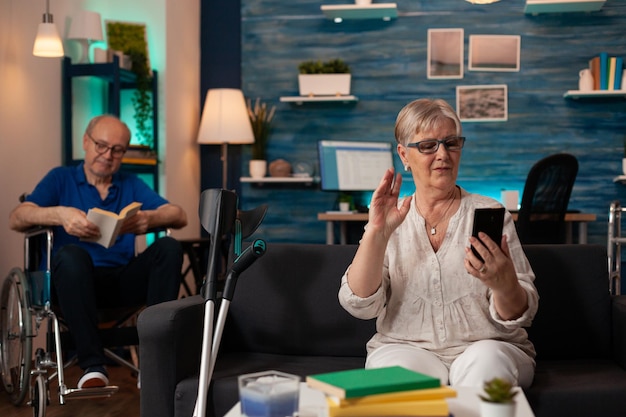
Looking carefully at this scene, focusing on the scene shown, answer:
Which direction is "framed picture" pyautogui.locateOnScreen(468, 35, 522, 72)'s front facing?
toward the camera

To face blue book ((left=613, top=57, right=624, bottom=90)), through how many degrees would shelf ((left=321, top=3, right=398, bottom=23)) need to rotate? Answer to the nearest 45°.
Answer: approximately 90° to its left

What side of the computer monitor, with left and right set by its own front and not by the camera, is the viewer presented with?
front

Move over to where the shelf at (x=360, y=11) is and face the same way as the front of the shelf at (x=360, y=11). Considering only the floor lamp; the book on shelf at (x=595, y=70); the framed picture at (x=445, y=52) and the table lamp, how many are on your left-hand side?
2

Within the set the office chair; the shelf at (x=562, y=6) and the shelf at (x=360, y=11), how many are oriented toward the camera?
2

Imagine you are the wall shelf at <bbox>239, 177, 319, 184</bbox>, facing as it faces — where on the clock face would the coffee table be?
The coffee table is roughly at 12 o'clock from the wall shelf.

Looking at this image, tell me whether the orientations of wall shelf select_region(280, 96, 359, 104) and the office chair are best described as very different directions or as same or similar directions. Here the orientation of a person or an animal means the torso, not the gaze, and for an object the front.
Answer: very different directions

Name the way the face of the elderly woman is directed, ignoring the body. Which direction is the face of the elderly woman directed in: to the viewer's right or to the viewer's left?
to the viewer's right

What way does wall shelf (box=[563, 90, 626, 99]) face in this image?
toward the camera

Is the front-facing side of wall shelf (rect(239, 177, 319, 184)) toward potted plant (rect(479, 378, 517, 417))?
yes

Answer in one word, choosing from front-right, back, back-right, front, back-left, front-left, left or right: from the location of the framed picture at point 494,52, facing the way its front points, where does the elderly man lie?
front-right

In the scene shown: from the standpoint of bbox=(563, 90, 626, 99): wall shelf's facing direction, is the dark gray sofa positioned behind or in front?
in front

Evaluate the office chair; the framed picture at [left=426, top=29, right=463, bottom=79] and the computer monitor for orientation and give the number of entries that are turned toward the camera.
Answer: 2

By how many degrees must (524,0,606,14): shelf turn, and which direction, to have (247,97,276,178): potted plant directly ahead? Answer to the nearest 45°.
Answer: approximately 90° to its right

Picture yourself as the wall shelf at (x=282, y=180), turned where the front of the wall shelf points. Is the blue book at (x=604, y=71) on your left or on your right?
on your left

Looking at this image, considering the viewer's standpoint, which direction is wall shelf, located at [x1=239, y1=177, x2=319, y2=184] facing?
facing the viewer

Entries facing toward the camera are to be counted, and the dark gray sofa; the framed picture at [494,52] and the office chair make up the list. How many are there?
2

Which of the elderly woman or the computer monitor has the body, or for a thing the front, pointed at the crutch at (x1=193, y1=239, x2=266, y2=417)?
the computer monitor
